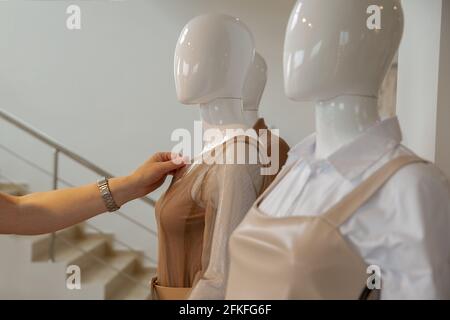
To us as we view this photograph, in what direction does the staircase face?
facing the viewer and to the right of the viewer
